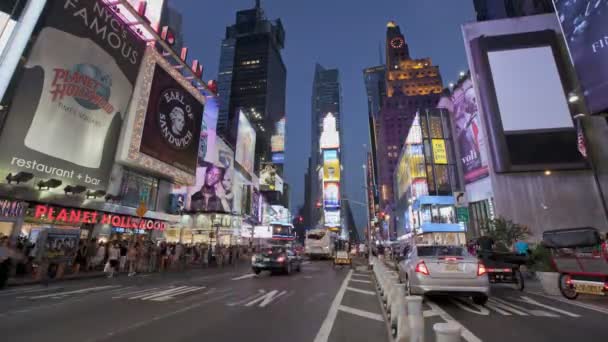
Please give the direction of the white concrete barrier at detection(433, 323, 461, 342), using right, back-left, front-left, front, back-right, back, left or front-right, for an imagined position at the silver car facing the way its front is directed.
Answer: back

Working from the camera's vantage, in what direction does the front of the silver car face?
facing away from the viewer

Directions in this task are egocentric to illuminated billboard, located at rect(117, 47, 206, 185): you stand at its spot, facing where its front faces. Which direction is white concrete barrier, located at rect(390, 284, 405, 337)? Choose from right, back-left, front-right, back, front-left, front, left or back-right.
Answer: front-right

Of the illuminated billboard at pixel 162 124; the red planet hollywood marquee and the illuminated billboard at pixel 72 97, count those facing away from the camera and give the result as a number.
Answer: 0

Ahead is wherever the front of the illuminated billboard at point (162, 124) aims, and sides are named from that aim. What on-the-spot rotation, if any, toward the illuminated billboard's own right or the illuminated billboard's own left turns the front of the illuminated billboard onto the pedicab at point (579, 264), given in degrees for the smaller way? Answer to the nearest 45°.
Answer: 0° — it already faces it

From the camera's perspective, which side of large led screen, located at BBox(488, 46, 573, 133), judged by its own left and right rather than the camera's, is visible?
front

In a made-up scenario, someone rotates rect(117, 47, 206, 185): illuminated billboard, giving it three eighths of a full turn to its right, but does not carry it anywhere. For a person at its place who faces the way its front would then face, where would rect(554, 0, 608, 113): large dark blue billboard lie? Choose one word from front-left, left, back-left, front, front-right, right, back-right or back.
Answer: back-left

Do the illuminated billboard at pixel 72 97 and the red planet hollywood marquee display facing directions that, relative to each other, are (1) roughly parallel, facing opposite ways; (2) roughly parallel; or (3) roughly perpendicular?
roughly parallel

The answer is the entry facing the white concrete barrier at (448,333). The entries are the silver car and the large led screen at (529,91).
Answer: the large led screen

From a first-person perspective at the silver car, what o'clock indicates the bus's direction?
The bus is roughly at 11 o'clock from the silver car.

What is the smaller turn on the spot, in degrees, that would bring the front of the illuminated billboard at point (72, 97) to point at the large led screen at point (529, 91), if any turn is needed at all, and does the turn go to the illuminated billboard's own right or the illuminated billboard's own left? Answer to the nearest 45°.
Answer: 0° — it already faces it

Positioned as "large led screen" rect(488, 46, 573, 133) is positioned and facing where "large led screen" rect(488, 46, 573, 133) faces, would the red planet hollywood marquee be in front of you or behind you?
in front

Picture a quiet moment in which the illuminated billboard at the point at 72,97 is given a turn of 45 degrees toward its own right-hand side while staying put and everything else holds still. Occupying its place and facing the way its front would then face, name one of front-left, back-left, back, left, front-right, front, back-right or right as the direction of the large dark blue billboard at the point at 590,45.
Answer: front-left

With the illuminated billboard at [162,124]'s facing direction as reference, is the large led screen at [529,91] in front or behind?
in front

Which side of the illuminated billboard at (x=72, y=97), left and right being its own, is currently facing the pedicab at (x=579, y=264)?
front

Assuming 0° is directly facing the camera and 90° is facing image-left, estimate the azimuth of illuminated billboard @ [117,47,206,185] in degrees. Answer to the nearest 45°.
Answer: approximately 315°

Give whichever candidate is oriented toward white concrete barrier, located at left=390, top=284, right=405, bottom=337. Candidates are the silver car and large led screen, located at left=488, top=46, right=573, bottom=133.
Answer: the large led screen

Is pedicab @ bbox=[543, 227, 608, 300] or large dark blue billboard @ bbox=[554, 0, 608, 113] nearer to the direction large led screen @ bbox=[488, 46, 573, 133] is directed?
the pedicab

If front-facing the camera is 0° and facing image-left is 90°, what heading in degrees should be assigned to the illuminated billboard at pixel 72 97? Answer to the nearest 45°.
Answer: approximately 315°

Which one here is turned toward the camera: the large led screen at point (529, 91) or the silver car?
the large led screen
